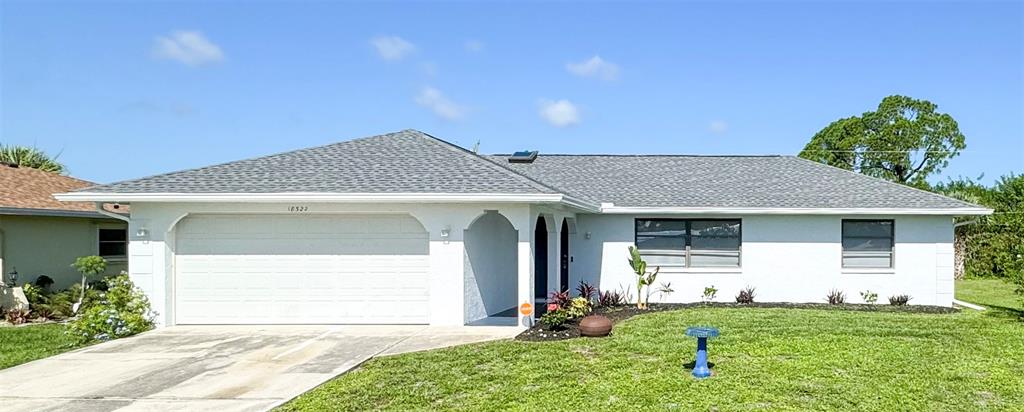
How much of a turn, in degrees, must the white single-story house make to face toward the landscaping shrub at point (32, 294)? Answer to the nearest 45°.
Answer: approximately 90° to its right

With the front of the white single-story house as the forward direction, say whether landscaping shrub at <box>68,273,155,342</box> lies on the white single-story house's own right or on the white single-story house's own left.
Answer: on the white single-story house's own right

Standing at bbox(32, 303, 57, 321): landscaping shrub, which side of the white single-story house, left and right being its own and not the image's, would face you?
right

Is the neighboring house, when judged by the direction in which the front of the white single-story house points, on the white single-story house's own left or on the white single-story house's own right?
on the white single-story house's own right

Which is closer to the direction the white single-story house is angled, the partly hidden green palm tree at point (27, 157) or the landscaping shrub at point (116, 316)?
the landscaping shrub

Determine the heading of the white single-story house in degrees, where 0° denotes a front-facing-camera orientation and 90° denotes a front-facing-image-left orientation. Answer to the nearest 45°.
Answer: approximately 0°

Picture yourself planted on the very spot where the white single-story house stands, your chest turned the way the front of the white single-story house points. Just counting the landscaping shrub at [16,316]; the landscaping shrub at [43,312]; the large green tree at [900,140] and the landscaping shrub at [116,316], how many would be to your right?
3

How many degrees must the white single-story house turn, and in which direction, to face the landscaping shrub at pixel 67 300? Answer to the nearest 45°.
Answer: approximately 90° to its right

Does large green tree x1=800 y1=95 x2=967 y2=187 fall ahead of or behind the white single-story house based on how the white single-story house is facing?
behind

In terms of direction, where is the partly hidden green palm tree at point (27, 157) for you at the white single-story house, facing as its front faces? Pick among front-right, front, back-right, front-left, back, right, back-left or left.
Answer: back-right

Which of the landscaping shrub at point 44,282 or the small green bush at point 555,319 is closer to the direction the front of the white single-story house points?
the small green bush
